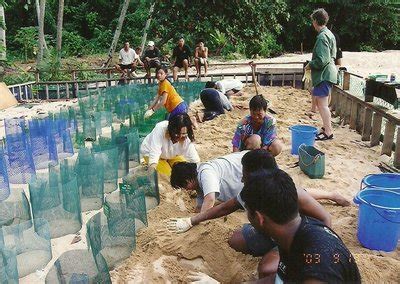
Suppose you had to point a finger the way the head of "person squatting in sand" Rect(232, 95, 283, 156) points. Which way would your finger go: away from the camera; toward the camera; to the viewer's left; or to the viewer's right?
toward the camera

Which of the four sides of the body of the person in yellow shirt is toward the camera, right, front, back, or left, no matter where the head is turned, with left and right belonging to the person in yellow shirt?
left

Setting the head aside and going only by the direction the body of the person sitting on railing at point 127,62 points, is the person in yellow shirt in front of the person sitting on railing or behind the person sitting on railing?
in front

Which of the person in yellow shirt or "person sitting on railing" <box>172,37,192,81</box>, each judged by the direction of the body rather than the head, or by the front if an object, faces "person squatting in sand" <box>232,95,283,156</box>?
the person sitting on railing

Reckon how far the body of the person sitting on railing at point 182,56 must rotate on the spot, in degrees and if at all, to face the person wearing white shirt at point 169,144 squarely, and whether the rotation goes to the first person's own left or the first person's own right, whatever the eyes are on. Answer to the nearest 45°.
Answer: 0° — they already face them

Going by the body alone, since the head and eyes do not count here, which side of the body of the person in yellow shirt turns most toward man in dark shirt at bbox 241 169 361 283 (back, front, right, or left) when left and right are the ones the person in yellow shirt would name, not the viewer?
left

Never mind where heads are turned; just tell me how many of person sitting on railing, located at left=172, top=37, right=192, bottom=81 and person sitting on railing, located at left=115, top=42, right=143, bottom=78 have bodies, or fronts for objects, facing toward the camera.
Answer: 2

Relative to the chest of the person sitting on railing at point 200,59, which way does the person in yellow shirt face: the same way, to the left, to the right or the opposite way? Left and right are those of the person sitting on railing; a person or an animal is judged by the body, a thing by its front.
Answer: to the right

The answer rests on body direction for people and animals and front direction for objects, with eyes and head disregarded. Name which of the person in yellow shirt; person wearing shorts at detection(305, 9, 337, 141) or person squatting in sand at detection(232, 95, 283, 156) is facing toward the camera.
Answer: the person squatting in sand

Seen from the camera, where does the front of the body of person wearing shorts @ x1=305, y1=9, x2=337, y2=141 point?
to the viewer's left

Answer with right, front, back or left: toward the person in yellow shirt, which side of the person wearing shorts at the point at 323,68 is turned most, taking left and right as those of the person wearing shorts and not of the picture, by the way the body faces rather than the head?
front

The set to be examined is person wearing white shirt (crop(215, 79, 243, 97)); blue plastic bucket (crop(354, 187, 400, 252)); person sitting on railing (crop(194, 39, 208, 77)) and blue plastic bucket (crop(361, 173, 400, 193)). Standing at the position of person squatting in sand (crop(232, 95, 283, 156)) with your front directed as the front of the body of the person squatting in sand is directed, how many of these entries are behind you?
2

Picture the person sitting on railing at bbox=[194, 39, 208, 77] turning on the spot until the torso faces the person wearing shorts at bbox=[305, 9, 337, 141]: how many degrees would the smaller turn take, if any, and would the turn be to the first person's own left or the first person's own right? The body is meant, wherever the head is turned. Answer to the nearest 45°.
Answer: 0° — they already face them

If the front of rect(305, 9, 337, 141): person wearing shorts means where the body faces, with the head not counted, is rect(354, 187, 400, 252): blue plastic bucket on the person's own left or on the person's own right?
on the person's own left

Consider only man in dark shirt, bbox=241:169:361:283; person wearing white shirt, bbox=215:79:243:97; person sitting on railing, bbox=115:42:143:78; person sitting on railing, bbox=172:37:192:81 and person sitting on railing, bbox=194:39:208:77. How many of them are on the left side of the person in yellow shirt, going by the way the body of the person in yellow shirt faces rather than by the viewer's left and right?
1

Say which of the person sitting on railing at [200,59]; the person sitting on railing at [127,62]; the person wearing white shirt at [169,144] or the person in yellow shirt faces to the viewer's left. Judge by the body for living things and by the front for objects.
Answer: the person in yellow shirt

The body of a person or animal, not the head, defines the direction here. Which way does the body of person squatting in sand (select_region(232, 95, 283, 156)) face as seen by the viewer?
toward the camera

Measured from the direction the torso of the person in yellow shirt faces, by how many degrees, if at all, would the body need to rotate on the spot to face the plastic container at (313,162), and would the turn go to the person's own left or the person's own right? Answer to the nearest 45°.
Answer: approximately 135° to the person's own left

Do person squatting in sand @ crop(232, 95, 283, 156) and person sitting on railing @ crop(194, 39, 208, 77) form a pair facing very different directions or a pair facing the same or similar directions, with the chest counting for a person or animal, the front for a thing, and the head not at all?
same or similar directions
